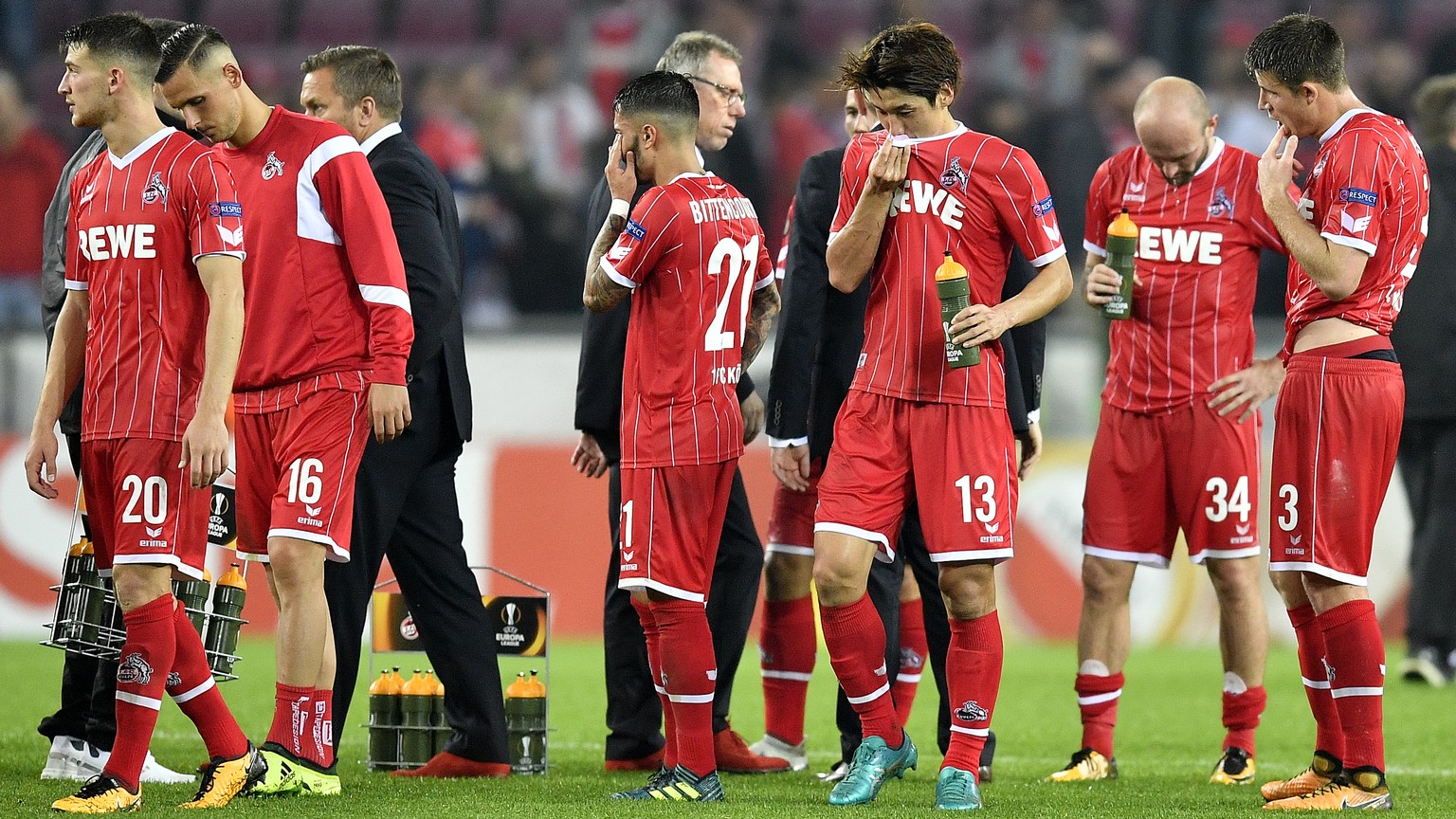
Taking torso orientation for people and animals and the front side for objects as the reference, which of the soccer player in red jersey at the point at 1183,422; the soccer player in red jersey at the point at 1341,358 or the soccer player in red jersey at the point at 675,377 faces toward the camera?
the soccer player in red jersey at the point at 1183,422

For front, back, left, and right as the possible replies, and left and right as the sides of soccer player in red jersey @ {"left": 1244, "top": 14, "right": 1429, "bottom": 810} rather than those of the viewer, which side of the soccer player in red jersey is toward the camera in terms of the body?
left

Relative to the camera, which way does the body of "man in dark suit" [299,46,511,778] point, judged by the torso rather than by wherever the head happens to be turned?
to the viewer's left

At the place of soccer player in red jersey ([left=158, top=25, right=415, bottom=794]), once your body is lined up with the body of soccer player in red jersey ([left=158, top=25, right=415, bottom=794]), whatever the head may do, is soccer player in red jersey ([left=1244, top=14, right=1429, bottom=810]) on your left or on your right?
on your left

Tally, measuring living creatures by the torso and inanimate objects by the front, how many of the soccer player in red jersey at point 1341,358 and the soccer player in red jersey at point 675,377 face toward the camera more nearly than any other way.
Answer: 0

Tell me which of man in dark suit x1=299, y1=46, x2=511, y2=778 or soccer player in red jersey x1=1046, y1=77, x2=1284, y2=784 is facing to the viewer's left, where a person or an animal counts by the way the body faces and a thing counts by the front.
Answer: the man in dark suit

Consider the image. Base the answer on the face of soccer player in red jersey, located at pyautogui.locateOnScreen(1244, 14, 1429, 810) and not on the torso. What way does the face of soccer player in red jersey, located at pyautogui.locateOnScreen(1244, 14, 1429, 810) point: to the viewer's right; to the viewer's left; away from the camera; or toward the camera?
to the viewer's left

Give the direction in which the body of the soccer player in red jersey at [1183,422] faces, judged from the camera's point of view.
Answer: toward the camera

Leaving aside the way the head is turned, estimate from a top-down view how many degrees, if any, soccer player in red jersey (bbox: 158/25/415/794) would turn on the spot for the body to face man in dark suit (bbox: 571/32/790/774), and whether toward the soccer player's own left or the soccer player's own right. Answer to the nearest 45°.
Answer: approximately 180°

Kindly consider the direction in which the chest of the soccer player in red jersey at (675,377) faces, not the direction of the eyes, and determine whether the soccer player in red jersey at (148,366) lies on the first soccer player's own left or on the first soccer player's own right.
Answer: on the first soccer player's own left

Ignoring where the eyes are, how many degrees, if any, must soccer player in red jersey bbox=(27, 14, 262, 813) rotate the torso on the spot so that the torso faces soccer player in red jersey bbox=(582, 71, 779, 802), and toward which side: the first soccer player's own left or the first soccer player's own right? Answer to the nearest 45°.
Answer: approximately 135° to the first soccer player's own left

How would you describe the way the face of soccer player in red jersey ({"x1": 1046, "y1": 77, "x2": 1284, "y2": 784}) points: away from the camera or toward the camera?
toward the camera

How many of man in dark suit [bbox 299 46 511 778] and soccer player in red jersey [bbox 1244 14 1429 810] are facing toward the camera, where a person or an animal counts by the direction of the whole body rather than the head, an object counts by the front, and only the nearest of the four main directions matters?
0

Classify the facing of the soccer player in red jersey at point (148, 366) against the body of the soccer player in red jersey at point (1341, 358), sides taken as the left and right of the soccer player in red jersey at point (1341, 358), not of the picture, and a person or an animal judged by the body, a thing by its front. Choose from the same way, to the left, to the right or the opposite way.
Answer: to the left

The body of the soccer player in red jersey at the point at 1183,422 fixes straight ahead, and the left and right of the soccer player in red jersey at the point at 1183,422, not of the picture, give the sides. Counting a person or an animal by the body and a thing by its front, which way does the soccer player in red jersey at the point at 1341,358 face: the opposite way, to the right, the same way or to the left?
to the right

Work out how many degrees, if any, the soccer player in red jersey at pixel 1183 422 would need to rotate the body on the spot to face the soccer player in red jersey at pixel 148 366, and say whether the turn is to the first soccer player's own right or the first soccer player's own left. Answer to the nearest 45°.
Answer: approximately 45° to the first soccer player's own right
